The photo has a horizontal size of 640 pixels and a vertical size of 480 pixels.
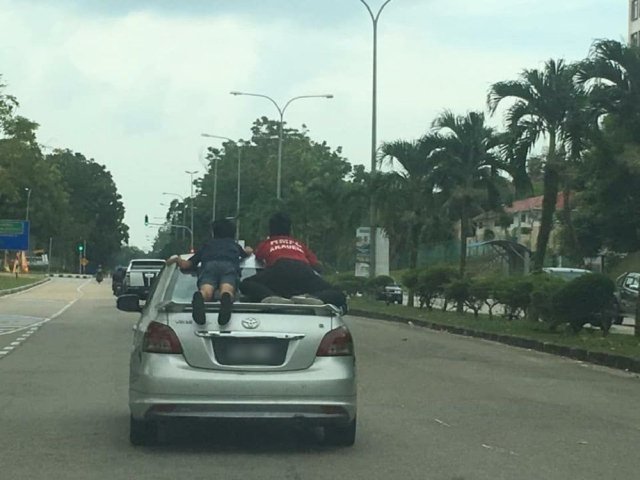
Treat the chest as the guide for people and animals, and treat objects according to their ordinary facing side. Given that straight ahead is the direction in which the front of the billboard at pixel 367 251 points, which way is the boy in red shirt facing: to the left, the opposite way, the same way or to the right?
the opposite way

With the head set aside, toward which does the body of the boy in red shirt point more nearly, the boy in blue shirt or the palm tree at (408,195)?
the palm tree

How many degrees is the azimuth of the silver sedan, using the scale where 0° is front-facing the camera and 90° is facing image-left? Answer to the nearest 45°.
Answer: approximately 180°

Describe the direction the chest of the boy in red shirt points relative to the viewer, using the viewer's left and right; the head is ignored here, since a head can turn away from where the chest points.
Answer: facing away from the viewer

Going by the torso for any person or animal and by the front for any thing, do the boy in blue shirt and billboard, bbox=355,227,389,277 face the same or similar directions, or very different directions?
very different directions

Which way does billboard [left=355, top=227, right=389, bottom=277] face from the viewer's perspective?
toward the camera

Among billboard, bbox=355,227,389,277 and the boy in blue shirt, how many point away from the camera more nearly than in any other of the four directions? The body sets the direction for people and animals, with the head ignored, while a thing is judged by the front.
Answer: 1

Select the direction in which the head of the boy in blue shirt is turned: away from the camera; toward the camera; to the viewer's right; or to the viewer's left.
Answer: away from the camera

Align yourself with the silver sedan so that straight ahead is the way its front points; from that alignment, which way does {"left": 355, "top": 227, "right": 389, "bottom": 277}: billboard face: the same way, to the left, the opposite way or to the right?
the opposite way

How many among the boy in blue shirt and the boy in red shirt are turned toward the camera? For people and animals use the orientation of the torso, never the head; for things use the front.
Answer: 0

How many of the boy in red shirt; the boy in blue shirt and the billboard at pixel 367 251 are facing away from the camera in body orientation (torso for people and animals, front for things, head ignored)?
2

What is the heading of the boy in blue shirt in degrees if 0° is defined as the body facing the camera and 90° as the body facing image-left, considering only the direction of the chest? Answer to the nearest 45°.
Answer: approximately 180°
